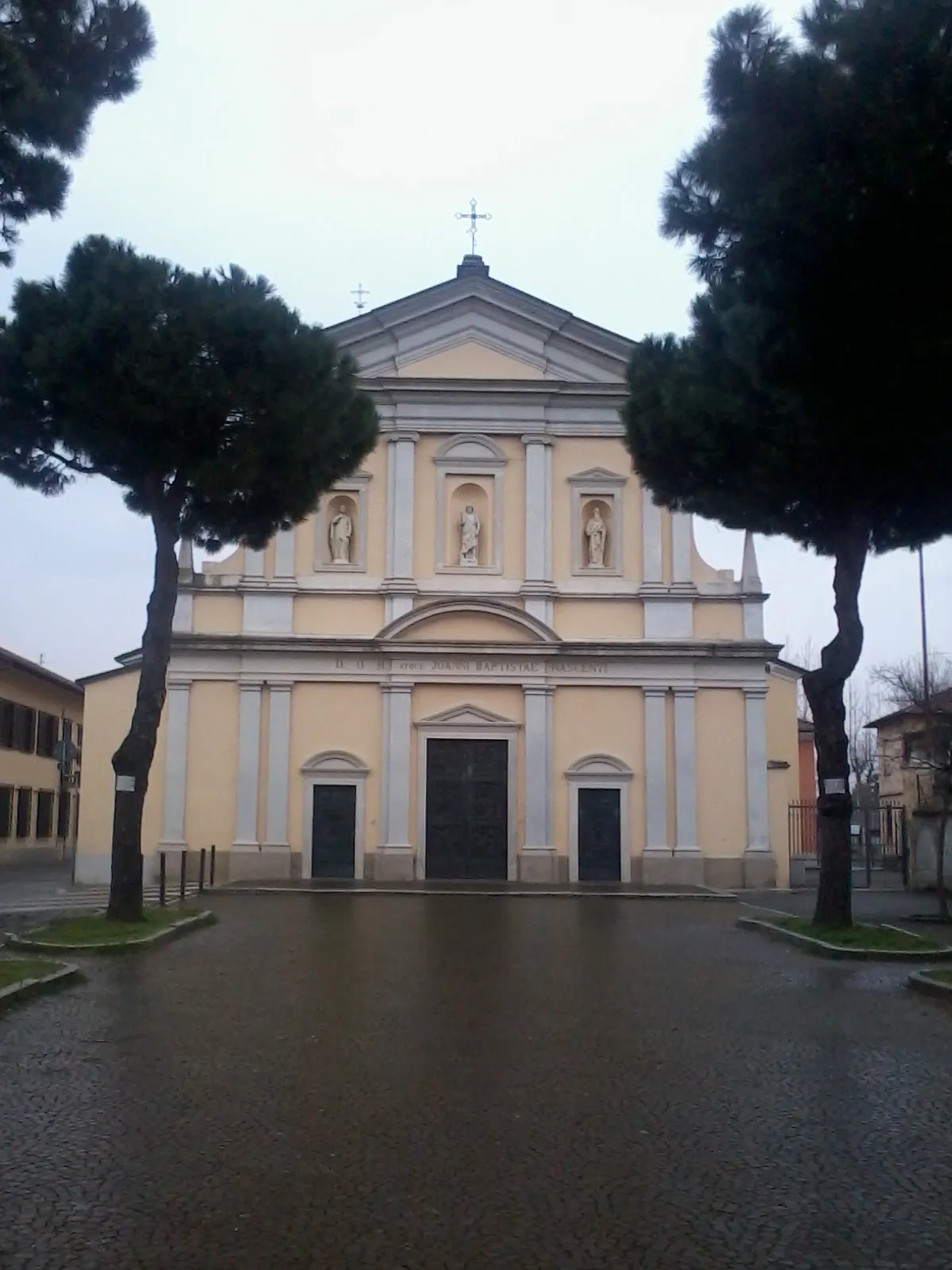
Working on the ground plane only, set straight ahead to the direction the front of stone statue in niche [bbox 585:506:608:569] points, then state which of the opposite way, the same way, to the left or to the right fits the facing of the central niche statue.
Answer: the same way

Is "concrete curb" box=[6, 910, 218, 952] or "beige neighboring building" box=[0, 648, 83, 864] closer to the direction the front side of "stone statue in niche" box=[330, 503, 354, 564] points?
the concrete curb

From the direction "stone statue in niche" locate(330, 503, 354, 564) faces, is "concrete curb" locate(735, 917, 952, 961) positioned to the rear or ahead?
ahead

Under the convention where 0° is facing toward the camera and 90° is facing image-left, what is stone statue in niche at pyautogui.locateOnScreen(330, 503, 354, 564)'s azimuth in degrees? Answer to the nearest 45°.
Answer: approximately 0°

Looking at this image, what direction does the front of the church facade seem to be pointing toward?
toward the camera

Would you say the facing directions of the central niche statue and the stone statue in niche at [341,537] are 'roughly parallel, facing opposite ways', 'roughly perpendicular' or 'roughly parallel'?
roughly parallel

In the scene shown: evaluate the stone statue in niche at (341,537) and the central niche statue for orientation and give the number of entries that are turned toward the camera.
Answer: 2

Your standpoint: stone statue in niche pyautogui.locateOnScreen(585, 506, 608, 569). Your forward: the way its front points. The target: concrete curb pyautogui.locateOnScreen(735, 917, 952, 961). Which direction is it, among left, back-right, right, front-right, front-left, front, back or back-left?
front

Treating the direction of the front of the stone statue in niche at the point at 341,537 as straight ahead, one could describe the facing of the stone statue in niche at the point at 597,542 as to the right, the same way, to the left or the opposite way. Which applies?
the same way

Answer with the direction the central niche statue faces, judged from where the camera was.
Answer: facing the viewer

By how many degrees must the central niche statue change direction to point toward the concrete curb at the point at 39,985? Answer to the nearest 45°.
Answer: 0° — it already faces it

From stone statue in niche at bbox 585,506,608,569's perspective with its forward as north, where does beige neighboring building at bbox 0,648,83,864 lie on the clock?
The beige neighboring building is roughly at 4 o'clock from the stone statue in niche.

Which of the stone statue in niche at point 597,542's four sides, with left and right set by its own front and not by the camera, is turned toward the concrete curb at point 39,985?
front

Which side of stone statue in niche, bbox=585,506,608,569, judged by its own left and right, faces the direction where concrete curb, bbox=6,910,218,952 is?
front

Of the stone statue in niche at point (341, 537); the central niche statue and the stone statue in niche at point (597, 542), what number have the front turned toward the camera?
3

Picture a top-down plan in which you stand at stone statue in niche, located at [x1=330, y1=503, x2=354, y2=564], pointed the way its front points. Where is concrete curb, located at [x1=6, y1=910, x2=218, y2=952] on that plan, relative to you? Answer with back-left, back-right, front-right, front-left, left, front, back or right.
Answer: front
